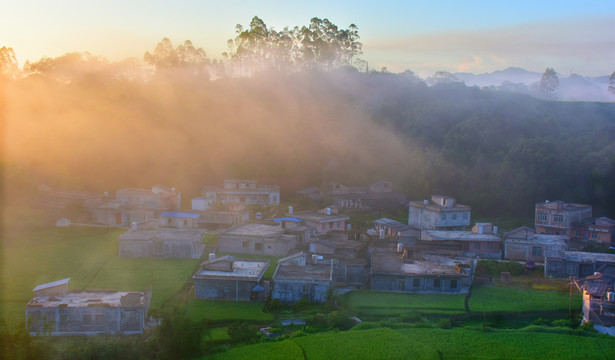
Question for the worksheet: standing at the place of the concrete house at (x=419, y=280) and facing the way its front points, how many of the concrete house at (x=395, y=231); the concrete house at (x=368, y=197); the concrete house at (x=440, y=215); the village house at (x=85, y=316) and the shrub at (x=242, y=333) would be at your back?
3

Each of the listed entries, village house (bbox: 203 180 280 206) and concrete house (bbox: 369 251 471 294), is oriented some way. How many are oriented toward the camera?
2

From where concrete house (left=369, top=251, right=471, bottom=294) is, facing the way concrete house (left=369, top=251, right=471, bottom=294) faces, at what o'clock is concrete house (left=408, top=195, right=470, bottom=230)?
concrete house (left=408, top=195, right=470, bottom=230) is roughly at 6 o'clock from concrete house (left=369, top=251, right=471, bottom=294).

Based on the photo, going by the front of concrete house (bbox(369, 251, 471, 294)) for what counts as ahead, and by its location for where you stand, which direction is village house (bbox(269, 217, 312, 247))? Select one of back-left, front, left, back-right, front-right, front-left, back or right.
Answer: back-right

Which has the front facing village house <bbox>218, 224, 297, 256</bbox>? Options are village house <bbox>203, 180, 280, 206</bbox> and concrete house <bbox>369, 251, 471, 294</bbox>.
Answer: village house <bbox>203, 180, 280, 206</bbox>

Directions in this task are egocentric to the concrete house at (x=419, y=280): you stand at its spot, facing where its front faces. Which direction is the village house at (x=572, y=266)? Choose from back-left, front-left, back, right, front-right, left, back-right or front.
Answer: back-left

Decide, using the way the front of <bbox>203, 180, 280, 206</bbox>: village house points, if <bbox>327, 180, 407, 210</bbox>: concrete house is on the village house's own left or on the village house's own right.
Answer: on the village house's own left
